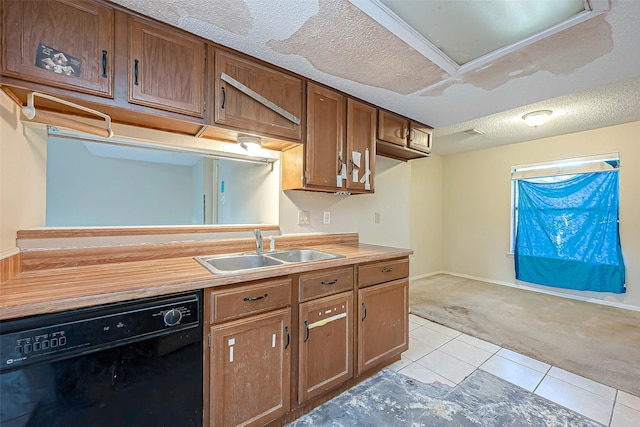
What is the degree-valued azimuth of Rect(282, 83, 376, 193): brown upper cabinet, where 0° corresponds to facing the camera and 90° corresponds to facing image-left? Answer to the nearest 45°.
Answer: approximately 315°

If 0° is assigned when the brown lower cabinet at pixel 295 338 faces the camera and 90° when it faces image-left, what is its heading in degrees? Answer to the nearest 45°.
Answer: approximately 315°

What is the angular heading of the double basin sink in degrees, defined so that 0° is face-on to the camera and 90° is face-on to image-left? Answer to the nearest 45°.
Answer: approximately 315°

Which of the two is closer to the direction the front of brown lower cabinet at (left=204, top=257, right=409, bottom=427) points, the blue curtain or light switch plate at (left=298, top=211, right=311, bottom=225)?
the blue curtain

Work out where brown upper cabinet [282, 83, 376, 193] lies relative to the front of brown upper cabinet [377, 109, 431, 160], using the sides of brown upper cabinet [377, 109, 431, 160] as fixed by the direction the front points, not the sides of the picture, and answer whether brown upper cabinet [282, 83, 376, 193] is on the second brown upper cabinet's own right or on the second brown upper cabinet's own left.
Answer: on the second brown upper cabinet's own right

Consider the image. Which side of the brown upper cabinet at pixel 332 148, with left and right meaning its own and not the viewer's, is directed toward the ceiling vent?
left
